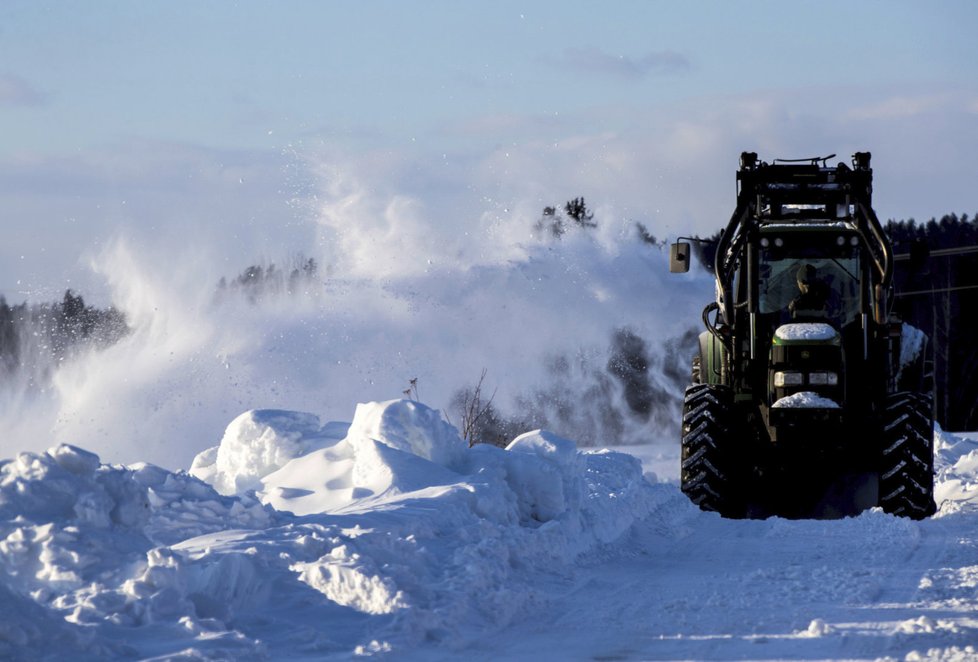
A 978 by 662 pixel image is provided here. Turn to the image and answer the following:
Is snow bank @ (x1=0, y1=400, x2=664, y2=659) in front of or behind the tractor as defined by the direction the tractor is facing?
in front

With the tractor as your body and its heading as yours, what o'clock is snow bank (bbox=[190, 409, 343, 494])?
The snow bank is roughly at 2 o'clock from the tractor.

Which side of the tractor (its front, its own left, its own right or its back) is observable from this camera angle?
front

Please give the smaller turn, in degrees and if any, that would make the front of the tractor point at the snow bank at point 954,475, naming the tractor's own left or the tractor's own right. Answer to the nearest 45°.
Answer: approximately 135° to the tractor's own left
